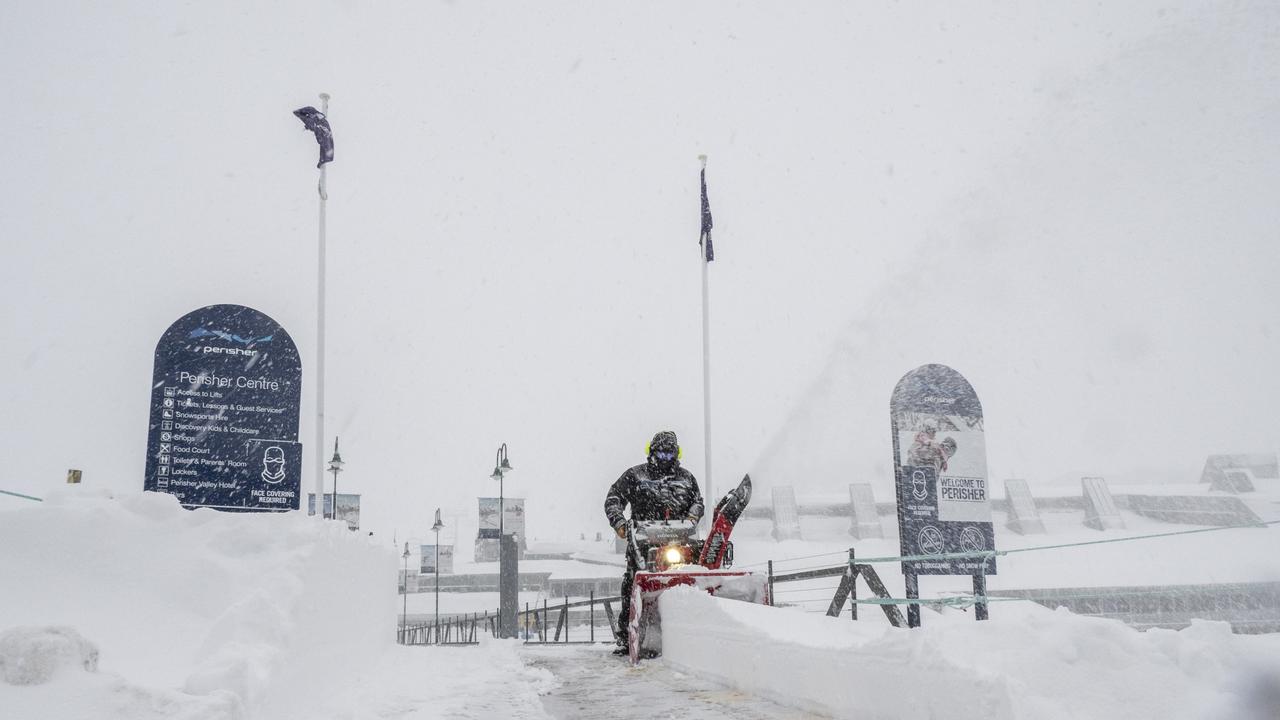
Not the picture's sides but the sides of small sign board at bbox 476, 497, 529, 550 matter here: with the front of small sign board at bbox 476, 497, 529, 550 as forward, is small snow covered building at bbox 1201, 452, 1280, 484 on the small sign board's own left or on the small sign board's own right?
on the small sign board's own left

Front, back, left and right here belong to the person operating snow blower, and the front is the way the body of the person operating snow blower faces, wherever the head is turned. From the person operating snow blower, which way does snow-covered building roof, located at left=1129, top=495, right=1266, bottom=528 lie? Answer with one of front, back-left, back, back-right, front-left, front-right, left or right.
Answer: back-left

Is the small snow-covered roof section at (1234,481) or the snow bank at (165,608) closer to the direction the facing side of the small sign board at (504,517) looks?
the snow bank

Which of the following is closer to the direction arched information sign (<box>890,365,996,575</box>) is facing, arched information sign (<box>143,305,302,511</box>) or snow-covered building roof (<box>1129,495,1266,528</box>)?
the arched information sign

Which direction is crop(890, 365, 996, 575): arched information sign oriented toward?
toward the camera

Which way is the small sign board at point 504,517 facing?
toward the camera

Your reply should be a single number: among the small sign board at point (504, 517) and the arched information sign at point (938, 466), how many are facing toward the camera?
2
